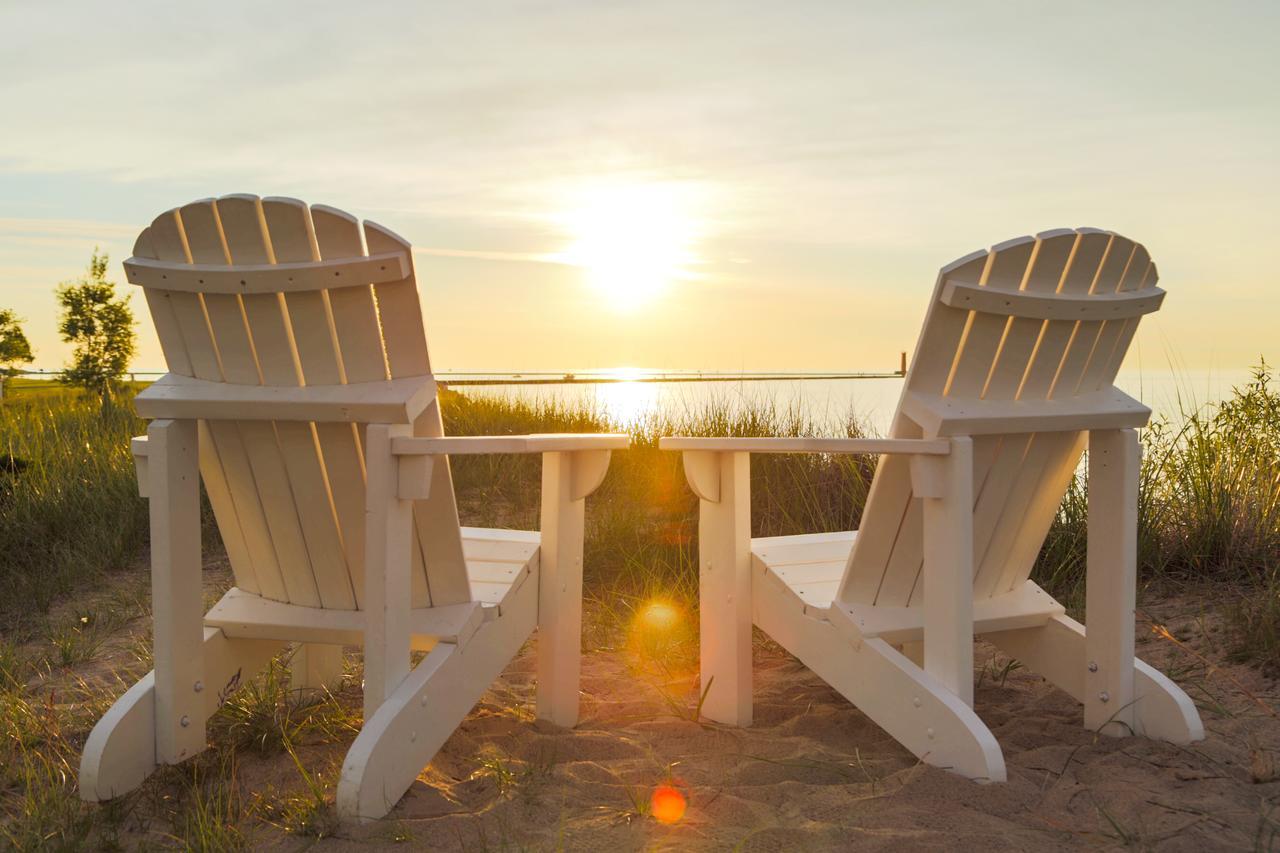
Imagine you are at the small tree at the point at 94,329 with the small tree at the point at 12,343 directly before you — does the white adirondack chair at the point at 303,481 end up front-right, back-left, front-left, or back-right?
back-left

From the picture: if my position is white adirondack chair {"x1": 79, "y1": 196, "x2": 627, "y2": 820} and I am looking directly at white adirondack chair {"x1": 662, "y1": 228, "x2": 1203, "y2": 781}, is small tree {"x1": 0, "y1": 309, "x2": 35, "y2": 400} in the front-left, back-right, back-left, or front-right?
back-left

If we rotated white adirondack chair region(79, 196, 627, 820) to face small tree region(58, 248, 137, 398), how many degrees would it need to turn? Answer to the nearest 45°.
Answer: approximately 45° to its left

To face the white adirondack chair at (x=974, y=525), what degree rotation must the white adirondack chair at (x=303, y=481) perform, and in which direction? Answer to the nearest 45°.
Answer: approximately 45° to its right

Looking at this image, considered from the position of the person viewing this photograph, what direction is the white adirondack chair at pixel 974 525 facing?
facing away from the viewer and to the left of the viewer

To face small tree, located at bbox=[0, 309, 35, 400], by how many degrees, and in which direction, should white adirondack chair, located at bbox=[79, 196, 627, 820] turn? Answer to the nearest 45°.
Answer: approximately 45° to its left

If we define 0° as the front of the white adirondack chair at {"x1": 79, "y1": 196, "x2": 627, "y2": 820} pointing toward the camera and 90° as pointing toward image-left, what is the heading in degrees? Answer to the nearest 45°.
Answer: approximately 225°

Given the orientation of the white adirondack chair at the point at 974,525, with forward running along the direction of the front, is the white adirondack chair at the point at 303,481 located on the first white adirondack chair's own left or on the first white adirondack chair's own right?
on the first white adirondack chair's own left

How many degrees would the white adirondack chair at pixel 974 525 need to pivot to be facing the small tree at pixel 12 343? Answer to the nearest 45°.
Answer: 0° — it already faces it

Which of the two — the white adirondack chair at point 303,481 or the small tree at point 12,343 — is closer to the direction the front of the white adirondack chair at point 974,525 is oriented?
the small tree
